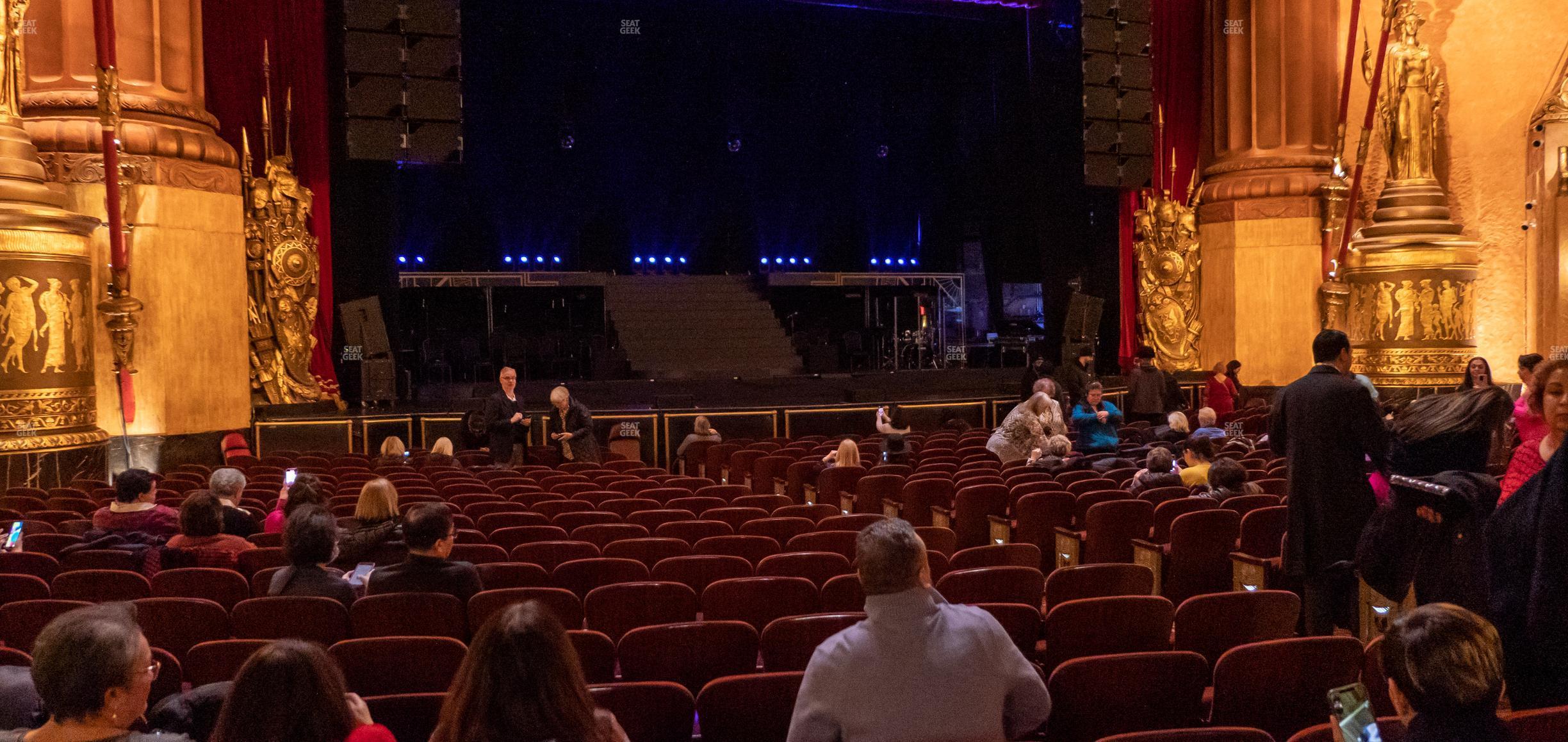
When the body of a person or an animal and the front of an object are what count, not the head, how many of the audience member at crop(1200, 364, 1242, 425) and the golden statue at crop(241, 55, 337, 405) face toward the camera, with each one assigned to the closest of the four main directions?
1

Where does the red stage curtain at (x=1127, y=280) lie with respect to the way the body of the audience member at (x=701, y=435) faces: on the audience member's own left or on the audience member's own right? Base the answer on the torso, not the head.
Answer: on the audience member's own right

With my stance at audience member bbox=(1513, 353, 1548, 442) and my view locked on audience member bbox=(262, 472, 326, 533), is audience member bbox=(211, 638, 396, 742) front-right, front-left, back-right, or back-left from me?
front-left

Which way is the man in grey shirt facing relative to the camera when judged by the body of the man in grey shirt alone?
away from the camera

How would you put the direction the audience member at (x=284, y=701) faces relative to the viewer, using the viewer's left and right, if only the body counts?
facing away from the viewer

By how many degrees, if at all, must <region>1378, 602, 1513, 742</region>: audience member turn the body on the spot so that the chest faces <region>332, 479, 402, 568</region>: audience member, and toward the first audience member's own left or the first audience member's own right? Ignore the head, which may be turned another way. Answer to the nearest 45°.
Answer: approximately 45° to the first audience member's own left

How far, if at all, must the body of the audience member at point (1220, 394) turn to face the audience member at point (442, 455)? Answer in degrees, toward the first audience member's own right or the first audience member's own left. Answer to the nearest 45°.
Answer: approximately 90° to the first audience member's own left

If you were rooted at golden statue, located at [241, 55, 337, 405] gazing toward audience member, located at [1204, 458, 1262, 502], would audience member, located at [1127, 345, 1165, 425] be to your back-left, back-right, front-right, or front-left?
front-left

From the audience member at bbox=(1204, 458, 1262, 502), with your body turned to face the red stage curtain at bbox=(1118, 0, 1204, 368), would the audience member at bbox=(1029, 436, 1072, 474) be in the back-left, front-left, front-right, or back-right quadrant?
front-left

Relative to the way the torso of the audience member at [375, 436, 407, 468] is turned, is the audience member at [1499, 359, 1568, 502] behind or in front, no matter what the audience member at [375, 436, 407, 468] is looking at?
behind

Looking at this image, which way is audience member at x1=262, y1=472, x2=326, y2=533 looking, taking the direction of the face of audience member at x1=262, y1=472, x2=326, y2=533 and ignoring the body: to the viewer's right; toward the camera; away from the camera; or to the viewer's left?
away from the camera

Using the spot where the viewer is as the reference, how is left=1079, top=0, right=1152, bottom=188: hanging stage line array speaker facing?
facing the viewer

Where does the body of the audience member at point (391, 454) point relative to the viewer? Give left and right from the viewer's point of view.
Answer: facing away from the viewer

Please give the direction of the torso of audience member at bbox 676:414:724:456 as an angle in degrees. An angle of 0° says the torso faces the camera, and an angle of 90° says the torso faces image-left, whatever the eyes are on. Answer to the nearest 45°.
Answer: approximately 180°

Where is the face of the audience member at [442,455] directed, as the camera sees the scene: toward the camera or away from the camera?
away from the camera
